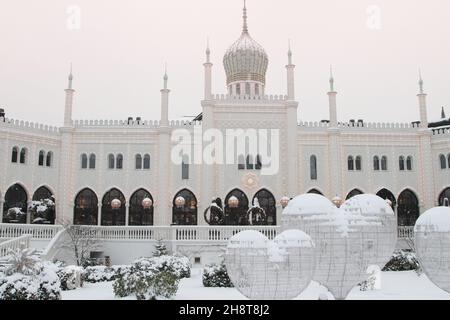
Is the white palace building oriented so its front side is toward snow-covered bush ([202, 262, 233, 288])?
yes

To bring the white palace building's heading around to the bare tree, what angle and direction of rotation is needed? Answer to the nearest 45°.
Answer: approximately 45° to its right

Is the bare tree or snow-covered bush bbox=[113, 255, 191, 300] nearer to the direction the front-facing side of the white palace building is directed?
the snow-covered bush

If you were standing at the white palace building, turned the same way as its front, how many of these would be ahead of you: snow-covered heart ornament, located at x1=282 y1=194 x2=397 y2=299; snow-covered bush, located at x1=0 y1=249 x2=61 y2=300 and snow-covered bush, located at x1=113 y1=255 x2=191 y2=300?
3

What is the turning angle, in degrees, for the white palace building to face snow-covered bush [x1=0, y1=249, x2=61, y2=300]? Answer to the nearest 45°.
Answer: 0° — it already faces it

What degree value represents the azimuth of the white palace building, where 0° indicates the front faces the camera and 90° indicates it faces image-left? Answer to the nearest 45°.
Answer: approximately 0°

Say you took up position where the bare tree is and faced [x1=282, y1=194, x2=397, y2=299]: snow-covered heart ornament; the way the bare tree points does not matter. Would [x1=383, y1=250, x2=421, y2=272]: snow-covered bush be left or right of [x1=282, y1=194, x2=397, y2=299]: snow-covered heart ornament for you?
left
